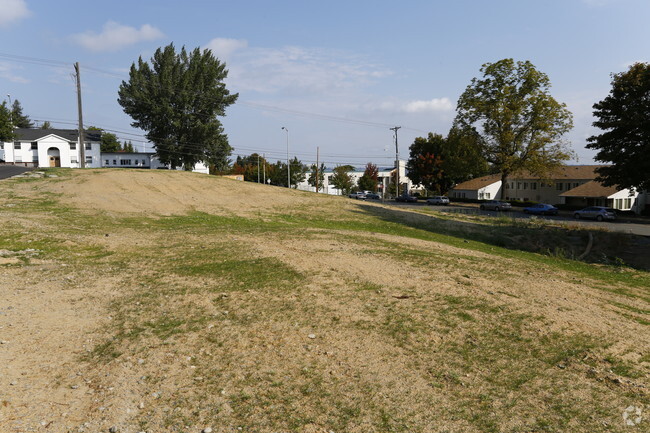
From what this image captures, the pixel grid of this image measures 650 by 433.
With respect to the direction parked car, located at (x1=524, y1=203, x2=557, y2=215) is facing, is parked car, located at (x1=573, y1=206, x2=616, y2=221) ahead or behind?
behind

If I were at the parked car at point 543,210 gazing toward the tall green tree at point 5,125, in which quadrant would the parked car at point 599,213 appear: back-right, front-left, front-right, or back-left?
back-left

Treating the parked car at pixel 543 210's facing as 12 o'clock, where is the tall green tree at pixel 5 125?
The tall green tree is roughly at 11 o'clock from the parked car.

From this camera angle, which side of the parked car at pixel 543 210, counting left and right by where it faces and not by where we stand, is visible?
left

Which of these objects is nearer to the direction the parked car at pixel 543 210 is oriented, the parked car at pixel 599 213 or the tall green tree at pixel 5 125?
the tall green tree
